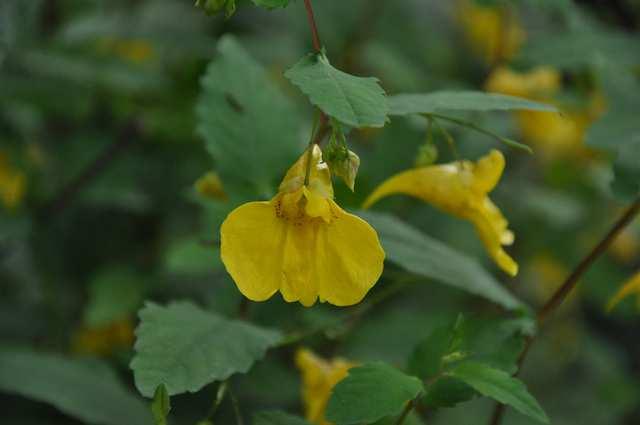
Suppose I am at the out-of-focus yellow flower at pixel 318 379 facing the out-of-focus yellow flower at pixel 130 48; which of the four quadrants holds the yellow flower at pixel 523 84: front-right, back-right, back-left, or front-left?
front-right

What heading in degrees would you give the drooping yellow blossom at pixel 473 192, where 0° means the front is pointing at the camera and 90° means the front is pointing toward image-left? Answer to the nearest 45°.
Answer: approximately 270°

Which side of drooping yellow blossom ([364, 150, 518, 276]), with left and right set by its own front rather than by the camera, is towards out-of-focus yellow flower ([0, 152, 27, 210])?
back

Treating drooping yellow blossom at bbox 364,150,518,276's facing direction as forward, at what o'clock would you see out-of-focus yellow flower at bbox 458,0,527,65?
The out-of-focus yellow flower is roughly at 9 o'clock from the drooping yellow blossom.

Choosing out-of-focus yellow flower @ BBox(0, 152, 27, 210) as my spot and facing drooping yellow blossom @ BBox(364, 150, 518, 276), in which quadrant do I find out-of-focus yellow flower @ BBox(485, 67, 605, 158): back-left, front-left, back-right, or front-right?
front-left

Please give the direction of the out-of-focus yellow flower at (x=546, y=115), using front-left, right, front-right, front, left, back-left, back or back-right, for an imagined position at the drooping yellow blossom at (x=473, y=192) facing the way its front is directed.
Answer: left

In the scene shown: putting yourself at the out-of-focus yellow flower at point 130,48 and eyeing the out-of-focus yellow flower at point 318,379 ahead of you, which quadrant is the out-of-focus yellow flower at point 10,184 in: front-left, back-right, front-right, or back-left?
front-right

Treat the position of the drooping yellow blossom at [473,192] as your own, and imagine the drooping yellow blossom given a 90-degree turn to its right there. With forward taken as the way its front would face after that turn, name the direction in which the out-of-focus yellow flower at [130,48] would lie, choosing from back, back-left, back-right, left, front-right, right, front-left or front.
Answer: back-right

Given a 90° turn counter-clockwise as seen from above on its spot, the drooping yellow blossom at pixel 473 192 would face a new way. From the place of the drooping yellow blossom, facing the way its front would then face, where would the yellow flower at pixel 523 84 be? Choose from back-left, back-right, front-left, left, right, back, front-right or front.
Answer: front
